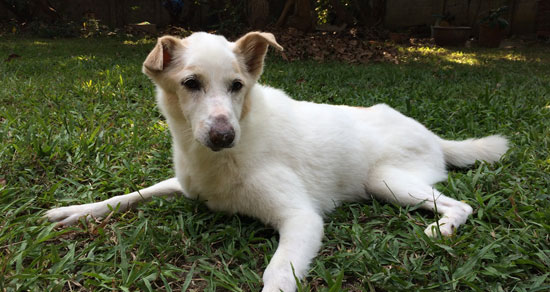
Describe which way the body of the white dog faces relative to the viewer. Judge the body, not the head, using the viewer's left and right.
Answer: facing the viewer and to the left of the viewer
